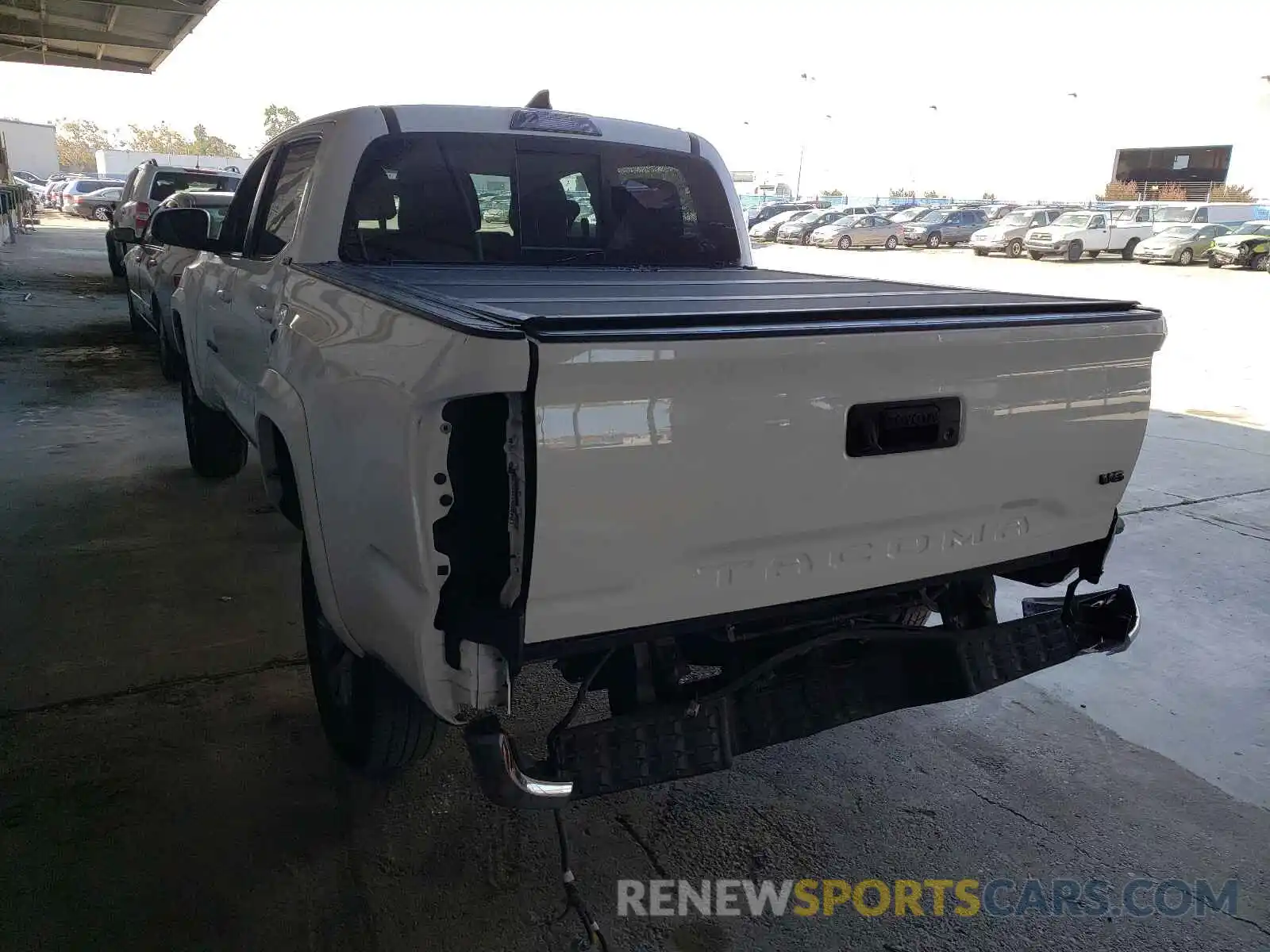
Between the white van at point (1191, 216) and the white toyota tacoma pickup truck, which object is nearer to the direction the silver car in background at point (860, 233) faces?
the white toyota tacoma pickup truck

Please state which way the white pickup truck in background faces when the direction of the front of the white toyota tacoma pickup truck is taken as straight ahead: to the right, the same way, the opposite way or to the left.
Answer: to the left

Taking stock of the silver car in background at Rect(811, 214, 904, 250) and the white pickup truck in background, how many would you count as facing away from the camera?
0

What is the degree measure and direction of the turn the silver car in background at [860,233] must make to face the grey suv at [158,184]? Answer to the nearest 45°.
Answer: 0° — it already faces it

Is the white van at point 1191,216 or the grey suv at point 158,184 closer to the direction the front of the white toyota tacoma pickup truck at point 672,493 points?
the grey suv

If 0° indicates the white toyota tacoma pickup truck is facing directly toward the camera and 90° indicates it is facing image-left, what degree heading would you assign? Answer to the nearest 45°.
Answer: approximately 135°

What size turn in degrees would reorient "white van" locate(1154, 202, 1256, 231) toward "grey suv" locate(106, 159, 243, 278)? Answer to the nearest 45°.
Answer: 0° — it already faces it

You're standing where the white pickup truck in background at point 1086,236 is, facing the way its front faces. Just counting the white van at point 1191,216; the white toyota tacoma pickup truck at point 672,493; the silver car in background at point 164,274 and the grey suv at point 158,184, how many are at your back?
1

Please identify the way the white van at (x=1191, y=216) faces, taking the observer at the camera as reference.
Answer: facing the viewer and to the left of the viewer

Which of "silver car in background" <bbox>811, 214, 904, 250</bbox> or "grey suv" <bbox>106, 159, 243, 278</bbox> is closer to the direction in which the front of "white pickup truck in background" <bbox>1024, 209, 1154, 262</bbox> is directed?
the grey suv

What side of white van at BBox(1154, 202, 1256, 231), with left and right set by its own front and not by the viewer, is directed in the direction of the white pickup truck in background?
front

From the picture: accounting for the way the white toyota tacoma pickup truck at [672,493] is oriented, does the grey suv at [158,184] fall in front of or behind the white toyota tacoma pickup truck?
in front
